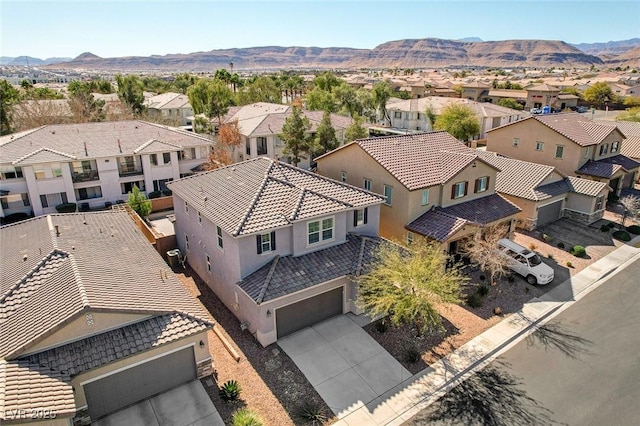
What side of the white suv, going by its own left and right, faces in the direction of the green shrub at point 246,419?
right

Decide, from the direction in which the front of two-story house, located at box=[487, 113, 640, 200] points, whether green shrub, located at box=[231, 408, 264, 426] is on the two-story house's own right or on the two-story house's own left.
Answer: on the two-story house's own right

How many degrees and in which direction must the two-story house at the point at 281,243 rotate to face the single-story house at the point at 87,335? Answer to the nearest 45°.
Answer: approximately 90° to its right

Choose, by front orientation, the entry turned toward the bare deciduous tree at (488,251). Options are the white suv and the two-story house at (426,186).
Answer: the two-story house

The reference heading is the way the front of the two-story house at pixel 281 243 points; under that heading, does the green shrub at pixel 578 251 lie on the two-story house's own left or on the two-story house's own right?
on the two-story house's own left

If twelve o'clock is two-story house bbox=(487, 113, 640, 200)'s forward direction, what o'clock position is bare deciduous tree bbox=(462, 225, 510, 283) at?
The bare deciduous tree is roughly at 2 o'clock from the two-story house.

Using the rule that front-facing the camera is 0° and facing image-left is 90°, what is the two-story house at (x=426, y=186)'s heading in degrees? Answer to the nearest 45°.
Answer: approximately 315°

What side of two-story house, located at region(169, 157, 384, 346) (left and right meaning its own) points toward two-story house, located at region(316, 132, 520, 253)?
left

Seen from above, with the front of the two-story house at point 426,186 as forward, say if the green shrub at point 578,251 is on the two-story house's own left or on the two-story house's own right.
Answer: on the two-story house's own left
